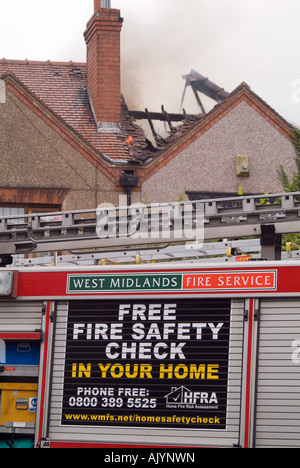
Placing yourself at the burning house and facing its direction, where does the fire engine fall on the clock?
The fire engine is roughly at 12 o'clock from the burning house.

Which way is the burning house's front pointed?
toward the camera
